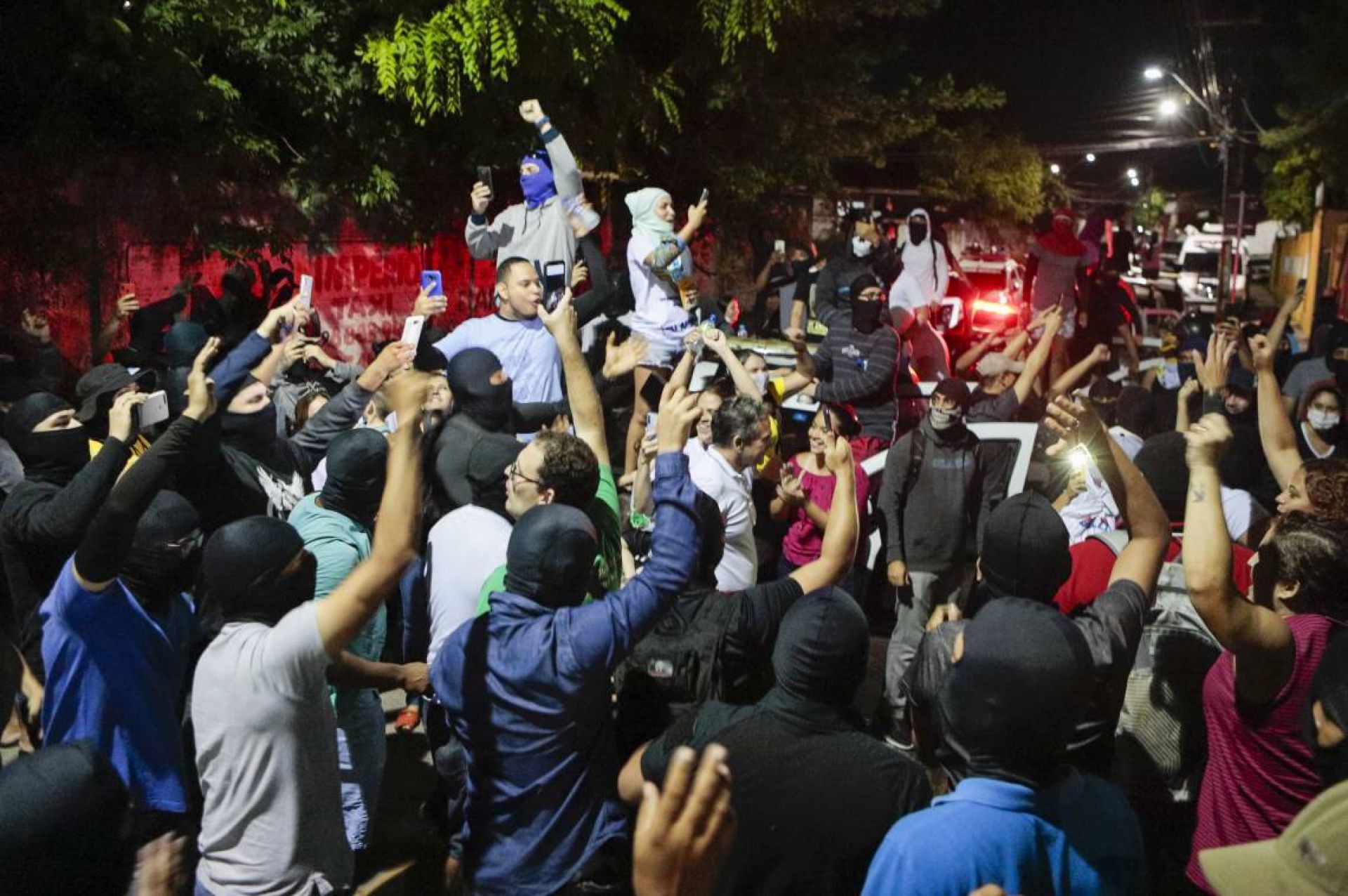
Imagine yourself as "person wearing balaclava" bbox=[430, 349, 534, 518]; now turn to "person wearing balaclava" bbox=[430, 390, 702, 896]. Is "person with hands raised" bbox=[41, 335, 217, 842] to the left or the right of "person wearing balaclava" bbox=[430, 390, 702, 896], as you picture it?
right

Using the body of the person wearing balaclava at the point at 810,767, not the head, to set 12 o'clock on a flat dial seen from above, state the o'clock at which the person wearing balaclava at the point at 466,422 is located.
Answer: the person wearing balaclava at the point at 466,422 is roughly at 11 o'clock from the person wearing balaclava at the point at 810,767.

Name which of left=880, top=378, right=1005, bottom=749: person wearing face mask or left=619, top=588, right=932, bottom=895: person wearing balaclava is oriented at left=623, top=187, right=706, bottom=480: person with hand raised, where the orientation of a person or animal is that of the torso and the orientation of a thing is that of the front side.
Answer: left=619, top=588, right=932, bottom=895: person wearing balaclava

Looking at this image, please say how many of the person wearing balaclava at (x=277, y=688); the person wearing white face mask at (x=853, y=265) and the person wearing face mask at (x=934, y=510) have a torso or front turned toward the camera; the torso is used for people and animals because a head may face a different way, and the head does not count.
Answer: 2

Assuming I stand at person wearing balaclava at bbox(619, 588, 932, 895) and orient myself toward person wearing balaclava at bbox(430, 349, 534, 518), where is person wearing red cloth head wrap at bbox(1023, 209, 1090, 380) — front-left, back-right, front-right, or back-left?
front-right

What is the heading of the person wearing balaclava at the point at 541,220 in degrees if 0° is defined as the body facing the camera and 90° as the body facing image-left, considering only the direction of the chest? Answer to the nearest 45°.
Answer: approximately 45°

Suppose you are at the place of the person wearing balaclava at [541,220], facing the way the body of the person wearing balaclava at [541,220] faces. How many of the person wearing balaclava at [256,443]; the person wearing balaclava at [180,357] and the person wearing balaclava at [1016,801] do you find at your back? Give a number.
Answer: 0

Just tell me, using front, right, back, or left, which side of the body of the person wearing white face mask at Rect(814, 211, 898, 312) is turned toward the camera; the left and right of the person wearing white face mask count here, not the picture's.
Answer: front

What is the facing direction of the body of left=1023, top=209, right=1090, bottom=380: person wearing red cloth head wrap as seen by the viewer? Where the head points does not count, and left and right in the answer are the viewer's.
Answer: facing the viewer

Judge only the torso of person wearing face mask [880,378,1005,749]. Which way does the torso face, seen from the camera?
toward the camera

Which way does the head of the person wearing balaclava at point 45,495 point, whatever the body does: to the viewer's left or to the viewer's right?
to the viewer's right

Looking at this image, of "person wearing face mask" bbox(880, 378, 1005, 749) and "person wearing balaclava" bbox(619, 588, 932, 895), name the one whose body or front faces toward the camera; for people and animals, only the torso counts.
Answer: "person wearing face mask" bbox(880, 378, 1005, 749)

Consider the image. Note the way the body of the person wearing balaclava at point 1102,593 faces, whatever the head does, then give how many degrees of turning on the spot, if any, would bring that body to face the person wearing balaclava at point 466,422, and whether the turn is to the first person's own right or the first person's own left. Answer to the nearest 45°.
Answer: approximately 90° to the first person's own left
